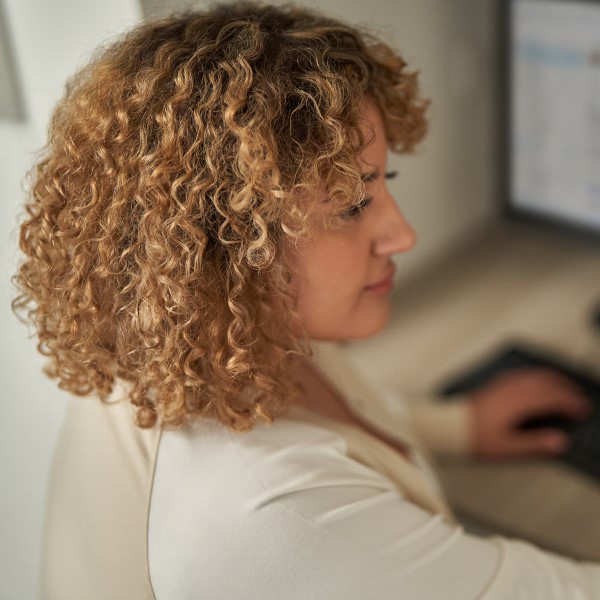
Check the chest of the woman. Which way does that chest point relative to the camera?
to the viewer's right

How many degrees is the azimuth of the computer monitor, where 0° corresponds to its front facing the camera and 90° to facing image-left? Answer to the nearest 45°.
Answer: approximately 45°

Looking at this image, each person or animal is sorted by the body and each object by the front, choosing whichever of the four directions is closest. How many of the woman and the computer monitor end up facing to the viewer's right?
1

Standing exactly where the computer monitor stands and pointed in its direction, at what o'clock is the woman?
The woman is roughly at 11 o'clock from the computer monitor.

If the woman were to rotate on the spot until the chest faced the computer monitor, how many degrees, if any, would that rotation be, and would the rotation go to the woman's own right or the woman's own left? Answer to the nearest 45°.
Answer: approximately 45° to the woman's own left

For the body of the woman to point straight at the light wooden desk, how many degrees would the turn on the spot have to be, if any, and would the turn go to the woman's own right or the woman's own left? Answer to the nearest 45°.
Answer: approximately 45° to the woman's own left
